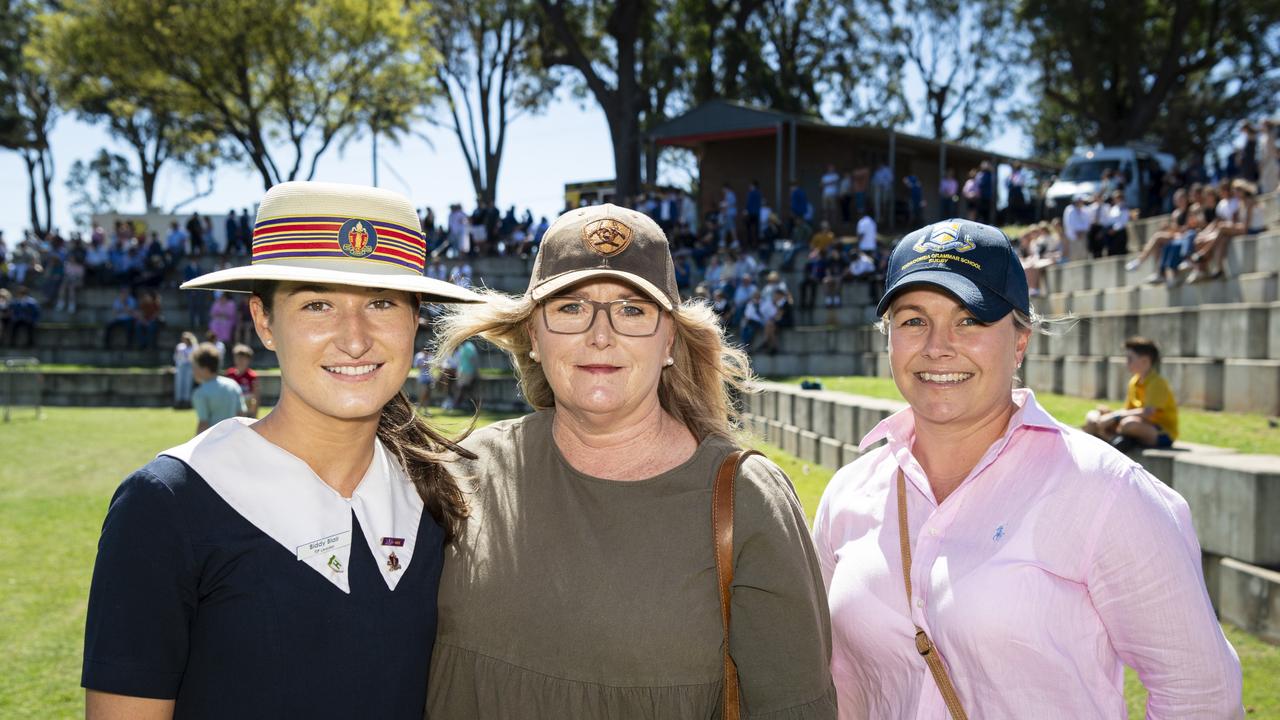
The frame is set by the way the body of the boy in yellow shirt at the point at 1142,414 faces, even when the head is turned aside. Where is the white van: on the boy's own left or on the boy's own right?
on the boy's own right

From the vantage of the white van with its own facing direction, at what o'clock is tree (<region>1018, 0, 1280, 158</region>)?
The tree is roughly at 5 o'clock from the white van.

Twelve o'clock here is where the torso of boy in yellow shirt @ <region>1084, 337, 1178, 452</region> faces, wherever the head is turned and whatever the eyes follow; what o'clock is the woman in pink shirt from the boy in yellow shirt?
The woman in pink shirt is roughly at 9 o'clock from the boy in yellow shirt.

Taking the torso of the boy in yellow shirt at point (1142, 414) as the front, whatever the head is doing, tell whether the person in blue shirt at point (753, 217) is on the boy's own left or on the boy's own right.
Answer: on the boy's own right

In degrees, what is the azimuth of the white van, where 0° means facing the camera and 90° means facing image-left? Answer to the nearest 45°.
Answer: approximately 45°

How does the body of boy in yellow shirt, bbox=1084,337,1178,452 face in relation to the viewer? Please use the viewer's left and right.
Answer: facing to the left of the viewer

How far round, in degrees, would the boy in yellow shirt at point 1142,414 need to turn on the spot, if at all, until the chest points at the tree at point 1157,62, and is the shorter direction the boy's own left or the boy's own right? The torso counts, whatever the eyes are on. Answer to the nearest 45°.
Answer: approximately 90° to the boy's own right

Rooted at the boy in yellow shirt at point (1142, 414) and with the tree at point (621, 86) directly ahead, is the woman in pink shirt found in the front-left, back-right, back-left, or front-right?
back-left
